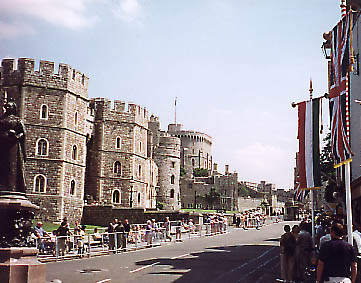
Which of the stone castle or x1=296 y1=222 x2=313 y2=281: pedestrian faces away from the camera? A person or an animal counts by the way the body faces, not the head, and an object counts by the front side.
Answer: the pedestrian

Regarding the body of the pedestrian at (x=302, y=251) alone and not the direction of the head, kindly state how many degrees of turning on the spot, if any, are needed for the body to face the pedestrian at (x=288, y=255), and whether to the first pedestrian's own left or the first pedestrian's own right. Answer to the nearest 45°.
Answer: approximately 135° to the first pedestrian's own left

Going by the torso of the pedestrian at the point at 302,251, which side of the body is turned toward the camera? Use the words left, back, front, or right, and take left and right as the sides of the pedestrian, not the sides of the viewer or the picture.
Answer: back

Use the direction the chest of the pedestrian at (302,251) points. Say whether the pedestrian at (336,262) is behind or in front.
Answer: behind

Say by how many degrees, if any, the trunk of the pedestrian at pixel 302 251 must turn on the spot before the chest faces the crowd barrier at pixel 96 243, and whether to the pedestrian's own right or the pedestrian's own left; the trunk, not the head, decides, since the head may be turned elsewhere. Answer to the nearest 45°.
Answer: approximately 45° to the pedestrian's own left

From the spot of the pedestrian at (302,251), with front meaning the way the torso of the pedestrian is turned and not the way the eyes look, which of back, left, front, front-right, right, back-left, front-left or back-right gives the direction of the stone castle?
front-left

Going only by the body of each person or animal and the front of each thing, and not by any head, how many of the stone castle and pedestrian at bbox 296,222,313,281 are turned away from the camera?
1
